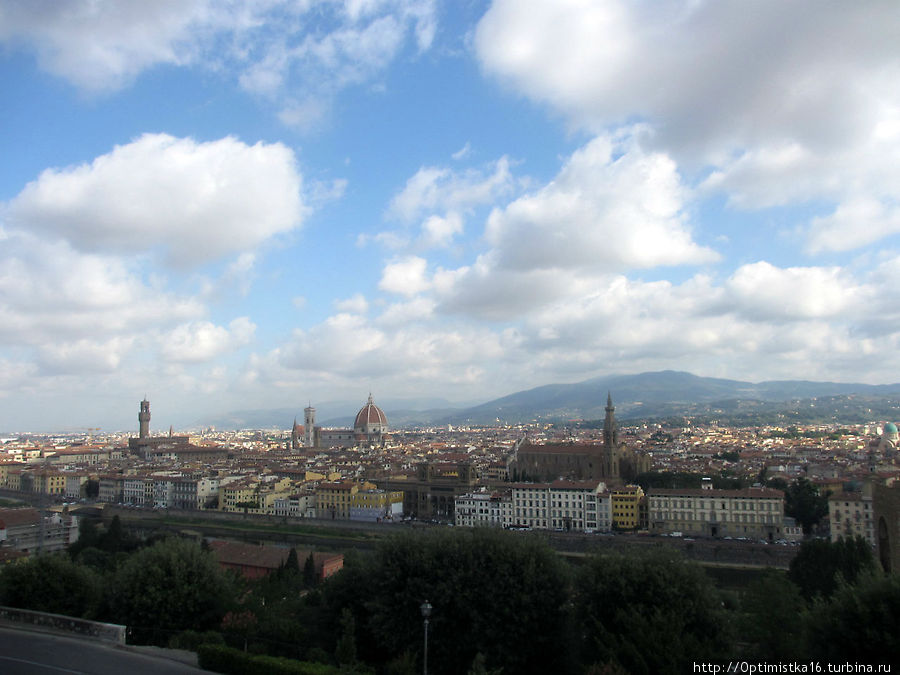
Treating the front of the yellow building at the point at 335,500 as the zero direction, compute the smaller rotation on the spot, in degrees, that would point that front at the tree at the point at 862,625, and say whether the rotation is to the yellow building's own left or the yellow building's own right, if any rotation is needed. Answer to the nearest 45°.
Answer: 0° — it already faces it

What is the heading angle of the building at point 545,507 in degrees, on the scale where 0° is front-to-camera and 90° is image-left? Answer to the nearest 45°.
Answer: approximately 0°

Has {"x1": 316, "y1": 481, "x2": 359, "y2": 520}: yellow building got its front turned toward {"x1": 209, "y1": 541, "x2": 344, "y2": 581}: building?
yes

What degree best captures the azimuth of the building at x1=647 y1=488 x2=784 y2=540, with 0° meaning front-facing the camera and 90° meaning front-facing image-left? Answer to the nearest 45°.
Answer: approximately 0°

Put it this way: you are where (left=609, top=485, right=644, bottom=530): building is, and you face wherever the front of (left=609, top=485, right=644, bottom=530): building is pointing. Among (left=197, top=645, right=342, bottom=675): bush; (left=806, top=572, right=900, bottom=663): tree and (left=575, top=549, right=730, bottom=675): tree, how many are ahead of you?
3

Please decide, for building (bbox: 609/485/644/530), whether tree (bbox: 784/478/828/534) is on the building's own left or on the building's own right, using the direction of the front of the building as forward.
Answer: on the building's own left
